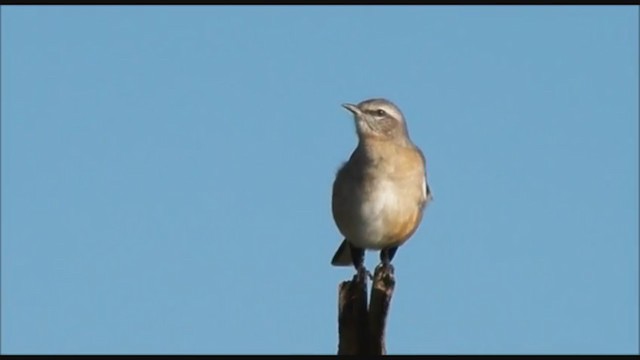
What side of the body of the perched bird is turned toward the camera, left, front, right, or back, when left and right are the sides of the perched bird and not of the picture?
front
